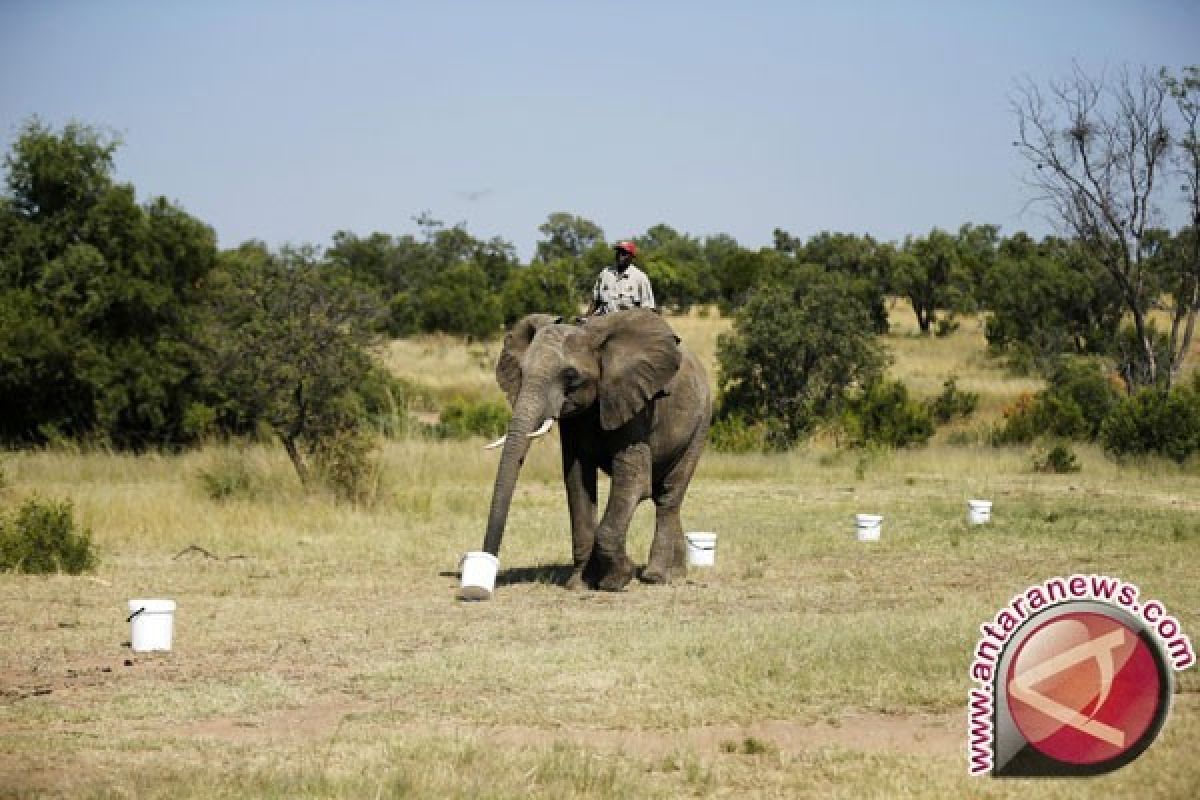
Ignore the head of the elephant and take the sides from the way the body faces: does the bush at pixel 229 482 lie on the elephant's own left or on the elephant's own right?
on the elephant's own right

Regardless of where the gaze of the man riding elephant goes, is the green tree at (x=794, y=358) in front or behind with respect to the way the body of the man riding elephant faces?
behind

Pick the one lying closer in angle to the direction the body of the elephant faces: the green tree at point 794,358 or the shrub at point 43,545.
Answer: the shrub

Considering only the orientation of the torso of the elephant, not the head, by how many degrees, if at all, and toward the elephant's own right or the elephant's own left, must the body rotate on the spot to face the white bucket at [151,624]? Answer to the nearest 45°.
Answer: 0° — it already faces it

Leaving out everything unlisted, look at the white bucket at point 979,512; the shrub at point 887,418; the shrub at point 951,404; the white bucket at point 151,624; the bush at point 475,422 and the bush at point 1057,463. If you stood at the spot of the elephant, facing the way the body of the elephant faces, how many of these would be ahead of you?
1

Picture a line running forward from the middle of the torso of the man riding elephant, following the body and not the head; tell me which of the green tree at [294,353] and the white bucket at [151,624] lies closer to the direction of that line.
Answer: the white bucket

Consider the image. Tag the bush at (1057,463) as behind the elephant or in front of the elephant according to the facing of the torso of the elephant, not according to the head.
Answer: behind

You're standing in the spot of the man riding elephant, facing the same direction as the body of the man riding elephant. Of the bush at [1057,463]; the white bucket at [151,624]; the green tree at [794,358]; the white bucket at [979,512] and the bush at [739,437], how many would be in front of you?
1

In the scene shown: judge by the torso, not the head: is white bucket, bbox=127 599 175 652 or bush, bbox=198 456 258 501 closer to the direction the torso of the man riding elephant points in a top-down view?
the white bucket

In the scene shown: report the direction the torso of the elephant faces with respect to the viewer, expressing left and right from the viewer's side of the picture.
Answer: facing the viewer and to the left of the viewer

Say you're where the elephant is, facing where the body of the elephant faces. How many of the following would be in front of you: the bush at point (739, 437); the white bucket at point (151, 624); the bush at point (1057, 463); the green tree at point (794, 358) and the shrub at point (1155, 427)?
1

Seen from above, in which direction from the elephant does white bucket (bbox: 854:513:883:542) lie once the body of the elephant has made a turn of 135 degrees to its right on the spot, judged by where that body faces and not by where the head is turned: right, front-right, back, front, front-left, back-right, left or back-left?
front-right

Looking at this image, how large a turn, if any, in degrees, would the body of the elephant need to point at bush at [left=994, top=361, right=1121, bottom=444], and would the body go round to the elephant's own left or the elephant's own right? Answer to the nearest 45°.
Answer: approximately 180°
